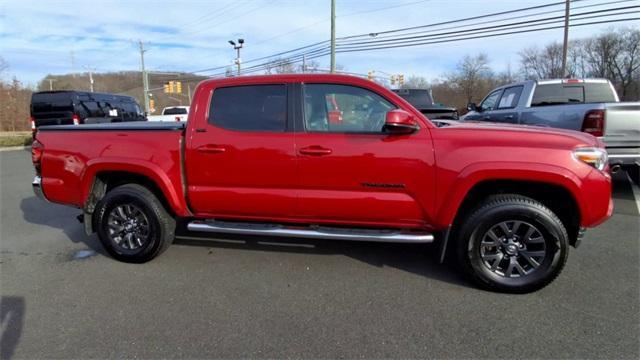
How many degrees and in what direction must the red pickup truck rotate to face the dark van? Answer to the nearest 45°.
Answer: approximately 135° to its left

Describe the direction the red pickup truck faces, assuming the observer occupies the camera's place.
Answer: facing to the right of the viewer
